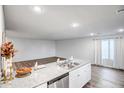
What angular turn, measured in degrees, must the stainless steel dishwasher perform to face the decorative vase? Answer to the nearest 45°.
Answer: approximately 90° to its right

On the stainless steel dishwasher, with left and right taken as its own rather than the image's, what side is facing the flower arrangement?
right

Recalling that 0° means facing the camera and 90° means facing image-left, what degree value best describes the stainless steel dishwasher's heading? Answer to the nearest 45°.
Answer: approximately 315°
